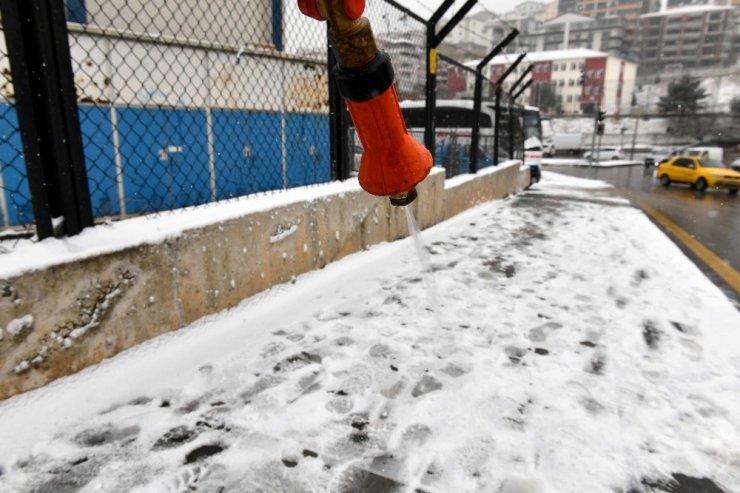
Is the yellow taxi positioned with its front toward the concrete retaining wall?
no

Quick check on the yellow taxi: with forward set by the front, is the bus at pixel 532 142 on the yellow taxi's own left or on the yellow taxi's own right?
on the yellow taxi's own right

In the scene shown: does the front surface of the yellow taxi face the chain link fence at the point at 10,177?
no

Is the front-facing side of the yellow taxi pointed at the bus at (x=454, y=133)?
no

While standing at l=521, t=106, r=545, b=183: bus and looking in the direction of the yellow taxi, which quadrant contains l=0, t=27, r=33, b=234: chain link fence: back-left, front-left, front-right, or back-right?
back-right
